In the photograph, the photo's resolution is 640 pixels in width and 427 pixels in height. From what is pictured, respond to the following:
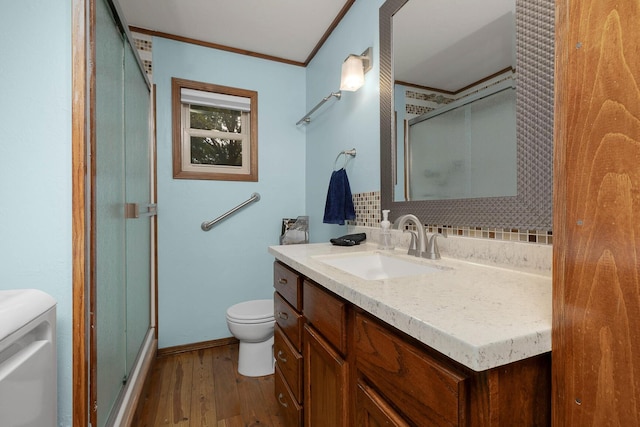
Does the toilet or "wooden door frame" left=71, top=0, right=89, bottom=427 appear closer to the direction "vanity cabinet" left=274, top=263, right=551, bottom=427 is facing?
the wooden door frame

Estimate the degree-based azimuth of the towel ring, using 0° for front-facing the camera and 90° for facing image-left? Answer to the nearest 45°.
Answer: approximately 45°

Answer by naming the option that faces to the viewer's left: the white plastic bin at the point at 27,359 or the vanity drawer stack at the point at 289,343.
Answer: the vanity drawer stack

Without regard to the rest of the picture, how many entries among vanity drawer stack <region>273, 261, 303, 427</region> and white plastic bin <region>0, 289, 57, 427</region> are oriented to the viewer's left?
1

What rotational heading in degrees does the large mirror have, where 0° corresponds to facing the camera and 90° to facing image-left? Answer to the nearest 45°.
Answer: approximately 45°

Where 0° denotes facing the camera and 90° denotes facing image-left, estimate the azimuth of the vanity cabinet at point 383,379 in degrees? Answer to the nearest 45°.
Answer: approximately 45°

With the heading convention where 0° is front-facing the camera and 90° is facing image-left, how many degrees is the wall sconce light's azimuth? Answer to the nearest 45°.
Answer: approximately 45°
